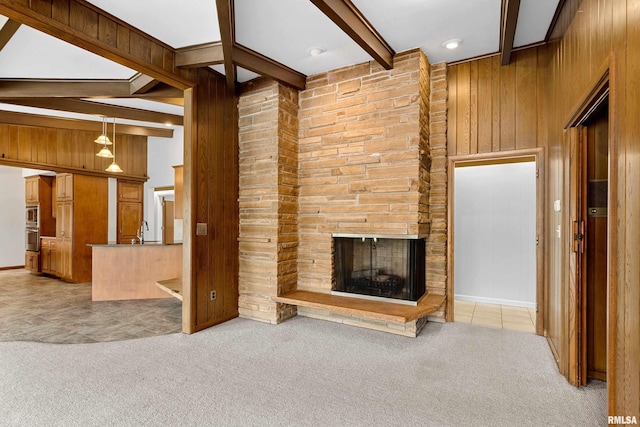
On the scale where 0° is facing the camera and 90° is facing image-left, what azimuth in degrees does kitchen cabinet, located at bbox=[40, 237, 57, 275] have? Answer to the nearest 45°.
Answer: approximately 45°

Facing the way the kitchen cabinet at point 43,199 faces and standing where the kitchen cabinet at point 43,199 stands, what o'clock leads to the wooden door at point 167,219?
The wooden door is roughly at 9 o'clock from the kitchen cabinet.

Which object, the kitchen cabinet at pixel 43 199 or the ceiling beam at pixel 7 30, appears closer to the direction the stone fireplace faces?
the ceiling beam

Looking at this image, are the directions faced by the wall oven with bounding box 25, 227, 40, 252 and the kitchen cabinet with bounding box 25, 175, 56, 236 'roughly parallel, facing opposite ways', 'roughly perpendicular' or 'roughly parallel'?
roughly parallel

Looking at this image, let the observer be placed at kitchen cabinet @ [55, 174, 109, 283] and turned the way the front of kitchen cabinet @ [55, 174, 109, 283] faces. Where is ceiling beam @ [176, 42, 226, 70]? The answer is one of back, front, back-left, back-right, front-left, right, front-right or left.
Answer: front-left

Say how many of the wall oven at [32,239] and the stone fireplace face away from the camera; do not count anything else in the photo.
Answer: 0

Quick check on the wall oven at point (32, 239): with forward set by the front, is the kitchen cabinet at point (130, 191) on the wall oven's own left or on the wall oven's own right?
on the wall oven's own left

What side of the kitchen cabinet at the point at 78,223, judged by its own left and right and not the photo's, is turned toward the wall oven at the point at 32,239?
right

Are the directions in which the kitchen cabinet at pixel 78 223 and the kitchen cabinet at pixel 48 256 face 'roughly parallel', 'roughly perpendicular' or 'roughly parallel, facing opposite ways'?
roughly parallel

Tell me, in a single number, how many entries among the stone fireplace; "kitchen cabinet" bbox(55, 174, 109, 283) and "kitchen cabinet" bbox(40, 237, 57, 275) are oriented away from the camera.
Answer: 0

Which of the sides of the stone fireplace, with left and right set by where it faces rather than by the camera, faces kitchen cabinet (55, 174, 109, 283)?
right

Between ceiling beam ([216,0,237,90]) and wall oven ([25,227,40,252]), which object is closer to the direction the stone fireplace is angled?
the ceiling beam

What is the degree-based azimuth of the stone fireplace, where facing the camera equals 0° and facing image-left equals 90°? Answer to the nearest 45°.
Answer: approximately 45°

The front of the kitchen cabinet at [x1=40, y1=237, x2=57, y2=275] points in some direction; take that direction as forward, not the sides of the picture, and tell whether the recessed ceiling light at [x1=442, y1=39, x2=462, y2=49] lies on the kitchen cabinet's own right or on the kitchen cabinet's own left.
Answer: on the kitchen cabinet's own left

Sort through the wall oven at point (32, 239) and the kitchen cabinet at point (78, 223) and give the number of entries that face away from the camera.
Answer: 0

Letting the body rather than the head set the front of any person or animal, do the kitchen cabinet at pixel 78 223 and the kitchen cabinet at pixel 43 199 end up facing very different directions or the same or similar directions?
same or similar directions

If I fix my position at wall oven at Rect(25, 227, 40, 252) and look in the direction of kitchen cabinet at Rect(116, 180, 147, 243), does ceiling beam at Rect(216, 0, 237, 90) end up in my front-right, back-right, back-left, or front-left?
front-right

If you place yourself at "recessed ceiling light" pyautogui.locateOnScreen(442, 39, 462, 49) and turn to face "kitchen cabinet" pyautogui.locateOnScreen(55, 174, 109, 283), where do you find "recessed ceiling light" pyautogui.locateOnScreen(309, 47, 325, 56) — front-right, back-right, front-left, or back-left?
front-left
